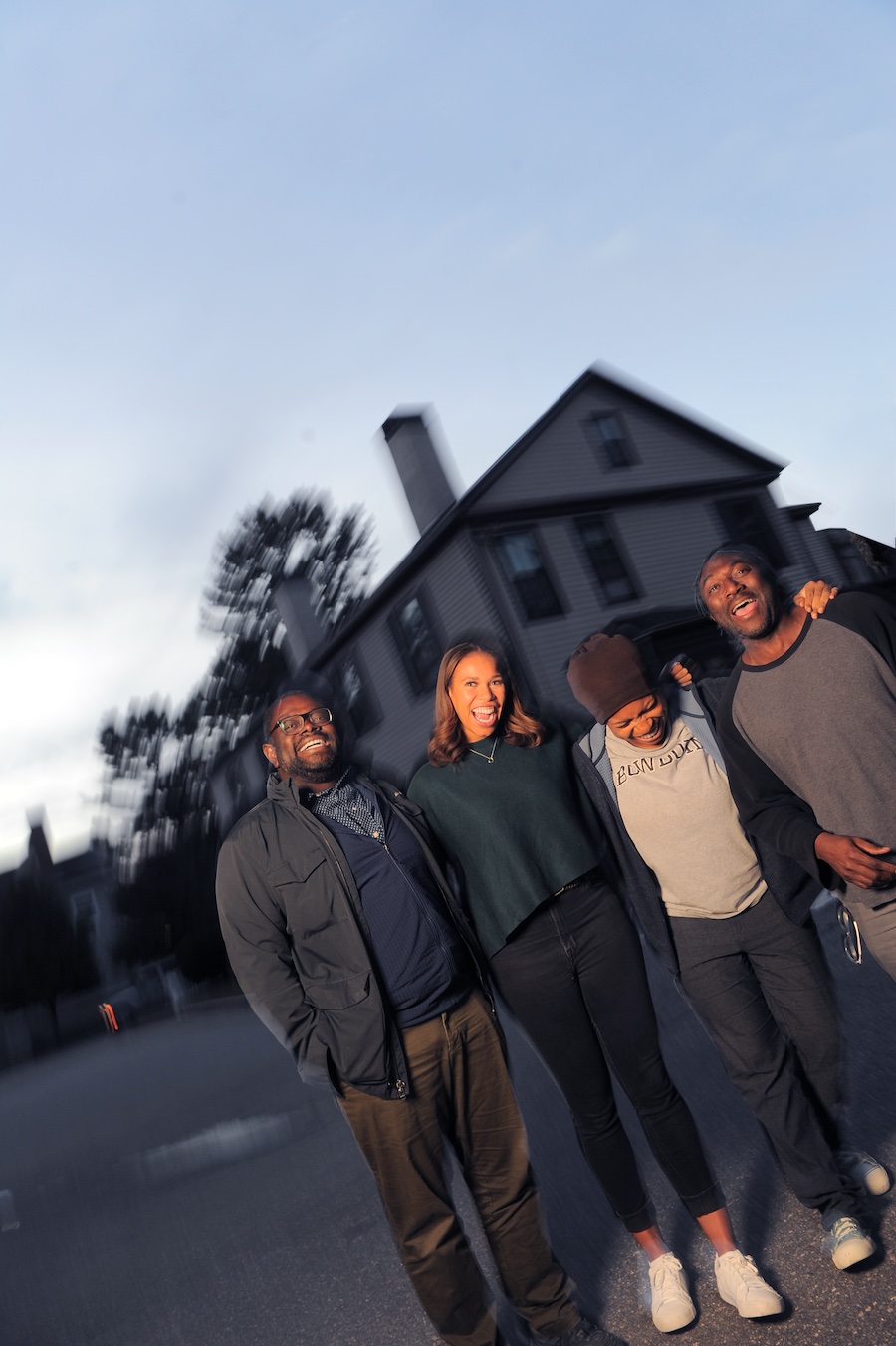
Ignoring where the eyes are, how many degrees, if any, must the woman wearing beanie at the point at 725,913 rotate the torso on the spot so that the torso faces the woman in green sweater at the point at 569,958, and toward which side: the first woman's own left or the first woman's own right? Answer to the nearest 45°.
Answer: approximately 90° to the first woman's own right

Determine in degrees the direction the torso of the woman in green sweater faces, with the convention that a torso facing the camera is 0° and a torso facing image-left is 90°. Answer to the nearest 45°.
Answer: approximately 0°

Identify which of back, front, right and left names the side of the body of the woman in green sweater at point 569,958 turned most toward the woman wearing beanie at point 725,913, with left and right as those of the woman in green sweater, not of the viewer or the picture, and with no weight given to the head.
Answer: left

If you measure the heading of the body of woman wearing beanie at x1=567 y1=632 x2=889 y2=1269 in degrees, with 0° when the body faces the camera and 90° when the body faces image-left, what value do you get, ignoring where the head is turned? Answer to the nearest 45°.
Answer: approximately 0°

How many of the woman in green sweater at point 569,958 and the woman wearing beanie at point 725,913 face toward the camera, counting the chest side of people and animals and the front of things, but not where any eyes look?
2

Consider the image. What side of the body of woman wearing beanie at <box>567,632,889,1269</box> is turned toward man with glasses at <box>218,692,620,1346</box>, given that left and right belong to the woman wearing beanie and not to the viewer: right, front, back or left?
right

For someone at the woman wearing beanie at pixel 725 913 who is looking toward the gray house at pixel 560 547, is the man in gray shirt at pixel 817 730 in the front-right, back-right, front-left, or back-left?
back-right

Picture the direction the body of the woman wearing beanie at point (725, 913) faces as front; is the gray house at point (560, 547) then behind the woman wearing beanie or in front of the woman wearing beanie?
behind

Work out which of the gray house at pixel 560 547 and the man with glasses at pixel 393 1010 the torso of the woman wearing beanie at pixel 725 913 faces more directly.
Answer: the man with glasses

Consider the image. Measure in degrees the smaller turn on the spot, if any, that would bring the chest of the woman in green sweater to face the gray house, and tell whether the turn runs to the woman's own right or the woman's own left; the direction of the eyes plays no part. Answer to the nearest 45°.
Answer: approximately 180°

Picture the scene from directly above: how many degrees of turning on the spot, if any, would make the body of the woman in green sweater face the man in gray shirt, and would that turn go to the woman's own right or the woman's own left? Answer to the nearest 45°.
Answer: approximately 90° to the woman's own left
